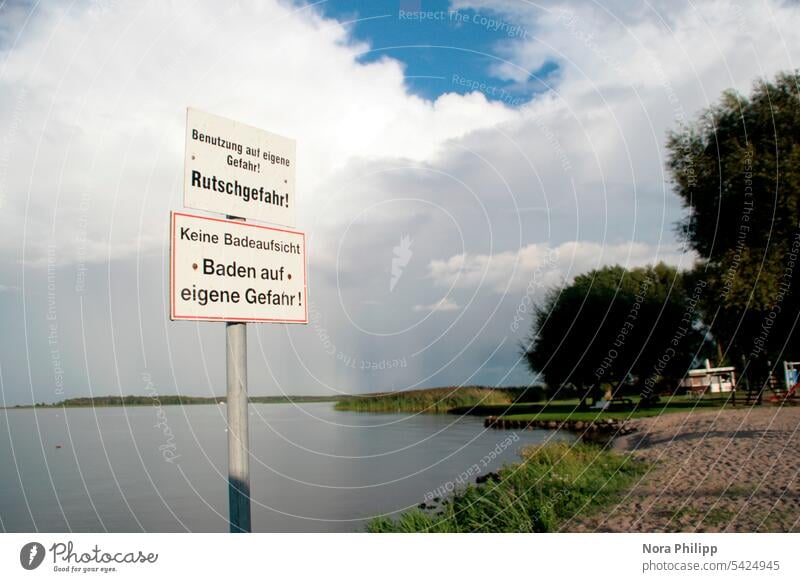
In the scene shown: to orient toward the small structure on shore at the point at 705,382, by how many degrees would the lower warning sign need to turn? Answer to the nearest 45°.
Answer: approximately 90° to its left

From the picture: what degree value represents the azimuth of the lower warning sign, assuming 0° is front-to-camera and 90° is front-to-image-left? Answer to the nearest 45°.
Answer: approximately 315°

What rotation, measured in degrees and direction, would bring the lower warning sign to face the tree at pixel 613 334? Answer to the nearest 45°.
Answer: approximately 90° to its left

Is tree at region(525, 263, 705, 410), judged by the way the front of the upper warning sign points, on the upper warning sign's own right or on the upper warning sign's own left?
on the upper warning sign's own left

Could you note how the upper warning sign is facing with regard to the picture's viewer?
facing the viewer and to the right of the viewer

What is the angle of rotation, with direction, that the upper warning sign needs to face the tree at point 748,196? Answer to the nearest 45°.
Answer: approximately 90° to its left

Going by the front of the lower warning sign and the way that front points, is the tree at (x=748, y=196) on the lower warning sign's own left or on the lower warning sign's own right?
on the lower warning sign's own left

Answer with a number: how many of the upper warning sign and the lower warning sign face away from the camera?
0

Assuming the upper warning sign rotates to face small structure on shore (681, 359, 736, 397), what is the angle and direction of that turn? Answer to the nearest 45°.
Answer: approximately 90° to its left
